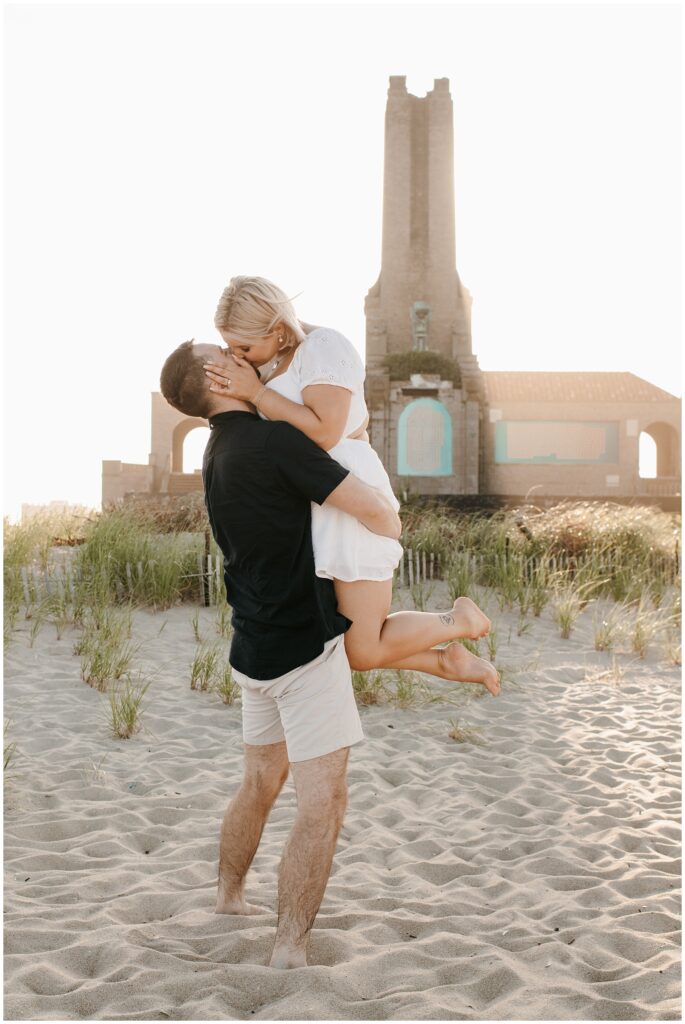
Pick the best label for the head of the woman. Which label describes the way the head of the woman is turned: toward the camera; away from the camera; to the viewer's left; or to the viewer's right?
to the viewer's left

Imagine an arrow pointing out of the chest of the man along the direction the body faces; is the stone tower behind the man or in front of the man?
in front

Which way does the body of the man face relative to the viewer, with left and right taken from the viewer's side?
facing away from the viewer and to the right of the viewer
